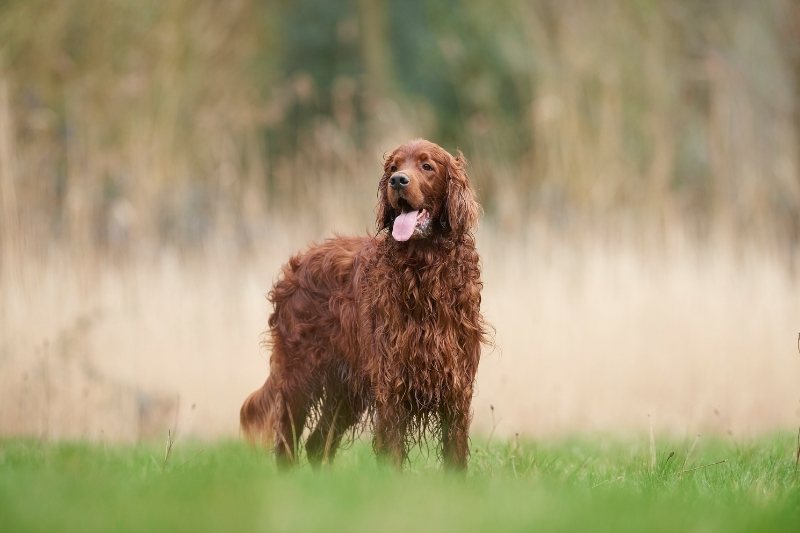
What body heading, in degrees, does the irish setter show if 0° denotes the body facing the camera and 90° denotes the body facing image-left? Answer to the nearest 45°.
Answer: approximately 315°
